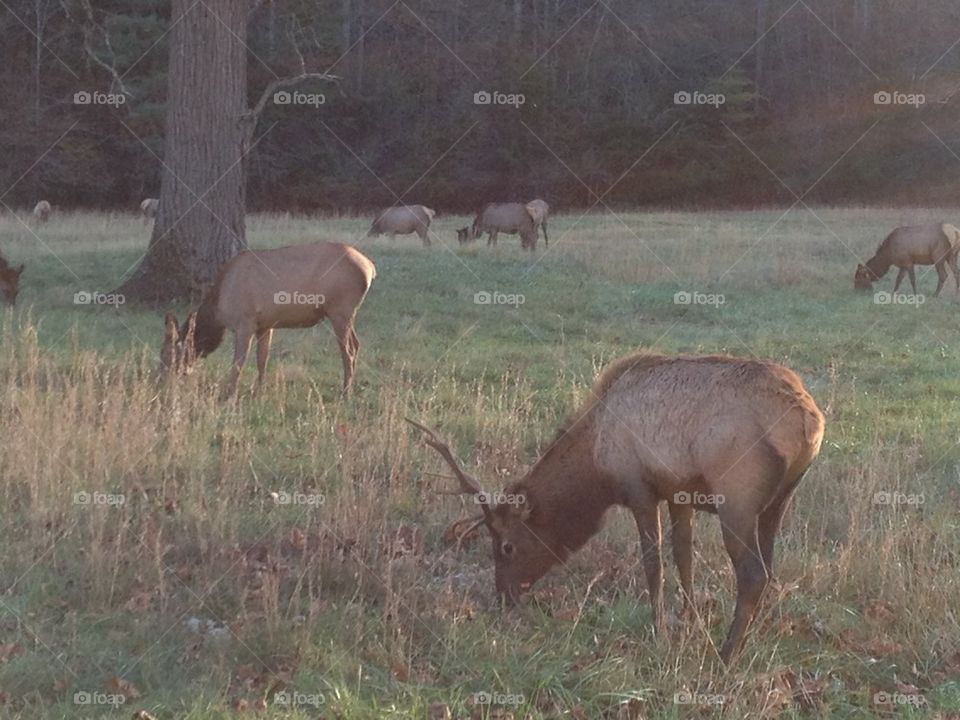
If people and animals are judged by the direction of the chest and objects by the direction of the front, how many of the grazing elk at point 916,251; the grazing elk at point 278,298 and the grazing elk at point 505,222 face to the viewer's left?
3

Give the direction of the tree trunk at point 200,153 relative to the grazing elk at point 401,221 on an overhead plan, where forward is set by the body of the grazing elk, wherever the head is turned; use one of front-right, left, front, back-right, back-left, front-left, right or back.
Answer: left

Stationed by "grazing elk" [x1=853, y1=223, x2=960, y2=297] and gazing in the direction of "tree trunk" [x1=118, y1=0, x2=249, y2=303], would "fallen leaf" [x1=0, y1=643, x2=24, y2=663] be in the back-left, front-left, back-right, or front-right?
front-left

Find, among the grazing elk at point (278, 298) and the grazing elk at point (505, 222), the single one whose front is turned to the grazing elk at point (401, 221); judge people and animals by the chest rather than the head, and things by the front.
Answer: the grazing elk at point (505, 222)

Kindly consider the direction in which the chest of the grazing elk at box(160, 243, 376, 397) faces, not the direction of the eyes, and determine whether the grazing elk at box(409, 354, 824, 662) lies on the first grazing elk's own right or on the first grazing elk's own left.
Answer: on the first grazing elk's own left

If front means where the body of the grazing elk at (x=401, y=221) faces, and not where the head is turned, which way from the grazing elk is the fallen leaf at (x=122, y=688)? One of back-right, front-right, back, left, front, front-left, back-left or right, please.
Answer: left

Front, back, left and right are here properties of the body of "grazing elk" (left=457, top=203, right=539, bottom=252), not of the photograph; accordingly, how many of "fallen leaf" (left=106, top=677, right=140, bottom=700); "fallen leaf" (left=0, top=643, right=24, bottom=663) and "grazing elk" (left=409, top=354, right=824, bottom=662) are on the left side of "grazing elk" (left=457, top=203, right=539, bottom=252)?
3

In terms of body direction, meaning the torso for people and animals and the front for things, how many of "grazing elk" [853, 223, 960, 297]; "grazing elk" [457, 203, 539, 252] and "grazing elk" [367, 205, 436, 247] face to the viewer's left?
3

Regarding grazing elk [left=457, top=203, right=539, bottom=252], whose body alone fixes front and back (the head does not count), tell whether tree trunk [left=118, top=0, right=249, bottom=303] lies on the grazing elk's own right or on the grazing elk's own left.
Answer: on the grazing elk's own left

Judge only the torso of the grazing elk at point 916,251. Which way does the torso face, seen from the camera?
to the viewer's left

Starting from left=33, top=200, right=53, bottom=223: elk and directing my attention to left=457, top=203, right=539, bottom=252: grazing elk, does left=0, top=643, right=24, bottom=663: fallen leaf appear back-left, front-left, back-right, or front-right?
front-right

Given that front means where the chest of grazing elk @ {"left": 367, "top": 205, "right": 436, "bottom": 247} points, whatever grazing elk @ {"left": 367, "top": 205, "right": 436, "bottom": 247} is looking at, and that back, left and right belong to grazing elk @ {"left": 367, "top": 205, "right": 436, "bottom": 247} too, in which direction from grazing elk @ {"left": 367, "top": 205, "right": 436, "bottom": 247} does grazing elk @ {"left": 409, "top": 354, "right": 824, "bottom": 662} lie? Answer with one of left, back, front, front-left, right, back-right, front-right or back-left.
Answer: left

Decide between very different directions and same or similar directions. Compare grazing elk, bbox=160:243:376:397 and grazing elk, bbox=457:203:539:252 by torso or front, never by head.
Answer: same or similar directions

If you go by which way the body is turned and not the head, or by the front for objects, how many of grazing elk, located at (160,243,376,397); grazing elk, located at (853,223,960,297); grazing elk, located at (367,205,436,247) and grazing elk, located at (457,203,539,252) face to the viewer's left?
4

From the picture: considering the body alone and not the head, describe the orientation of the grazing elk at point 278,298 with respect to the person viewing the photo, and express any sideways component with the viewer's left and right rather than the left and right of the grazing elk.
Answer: facing to the left of the viewer

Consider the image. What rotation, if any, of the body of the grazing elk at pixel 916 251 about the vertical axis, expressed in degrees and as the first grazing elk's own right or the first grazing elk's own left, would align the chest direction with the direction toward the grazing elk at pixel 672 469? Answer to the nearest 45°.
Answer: approximately 90° to the first grazing elk's own left

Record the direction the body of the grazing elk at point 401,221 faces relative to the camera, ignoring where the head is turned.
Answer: to the viewer's left

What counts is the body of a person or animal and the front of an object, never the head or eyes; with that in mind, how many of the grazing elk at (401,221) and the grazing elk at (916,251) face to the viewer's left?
2

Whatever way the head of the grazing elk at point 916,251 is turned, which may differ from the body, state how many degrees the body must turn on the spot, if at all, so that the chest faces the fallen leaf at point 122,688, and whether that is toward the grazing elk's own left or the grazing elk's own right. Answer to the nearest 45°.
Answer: approximately 90° to the grazing elk's own left
